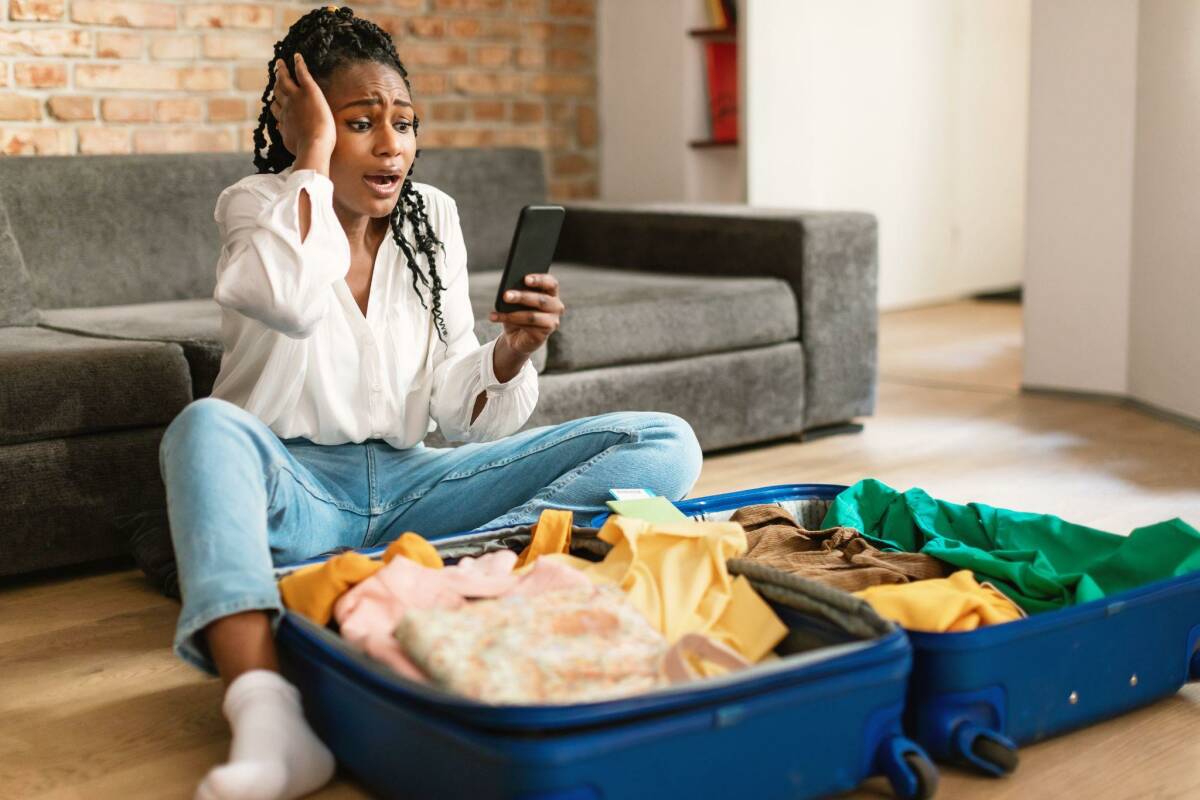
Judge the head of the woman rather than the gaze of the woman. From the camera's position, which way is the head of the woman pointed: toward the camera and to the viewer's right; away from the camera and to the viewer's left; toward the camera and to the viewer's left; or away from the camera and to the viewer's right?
toward the camera and to the viewer's right

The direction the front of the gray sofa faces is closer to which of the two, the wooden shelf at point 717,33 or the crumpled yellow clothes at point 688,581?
the crumpled yellow clothes

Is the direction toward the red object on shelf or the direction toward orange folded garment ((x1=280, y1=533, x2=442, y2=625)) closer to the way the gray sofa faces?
the orange folded garment

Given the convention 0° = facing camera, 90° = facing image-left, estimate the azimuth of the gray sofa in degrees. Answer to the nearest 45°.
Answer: approximately 315°

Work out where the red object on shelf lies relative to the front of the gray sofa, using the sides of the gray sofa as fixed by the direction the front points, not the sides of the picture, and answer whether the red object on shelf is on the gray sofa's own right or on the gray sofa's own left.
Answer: on the gray sofa's own left

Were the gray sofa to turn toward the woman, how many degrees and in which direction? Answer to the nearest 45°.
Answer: approximately 45° to its right

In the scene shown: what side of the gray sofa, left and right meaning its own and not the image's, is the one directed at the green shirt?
front

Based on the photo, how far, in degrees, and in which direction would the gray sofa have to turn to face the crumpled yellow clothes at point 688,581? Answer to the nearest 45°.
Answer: approximately 45° to its right

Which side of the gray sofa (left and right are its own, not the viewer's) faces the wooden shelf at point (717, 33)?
left

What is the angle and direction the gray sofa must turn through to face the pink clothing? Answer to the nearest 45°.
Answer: approximately 45° to its right
